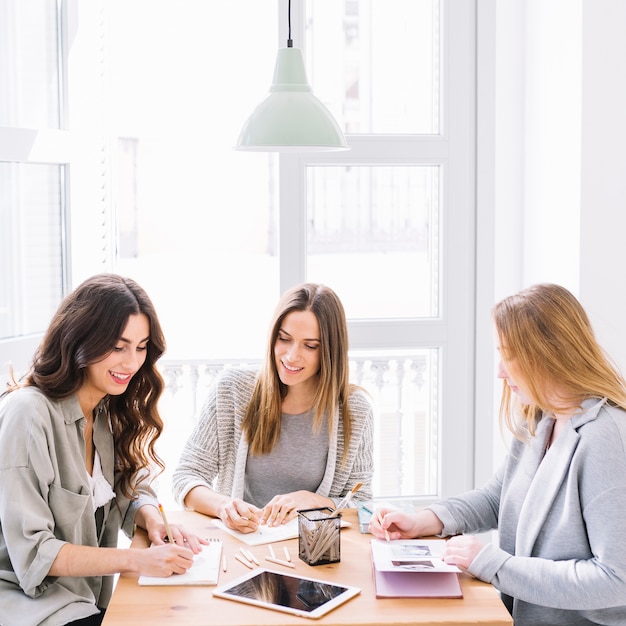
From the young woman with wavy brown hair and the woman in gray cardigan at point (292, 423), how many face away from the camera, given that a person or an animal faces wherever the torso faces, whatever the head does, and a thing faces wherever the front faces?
0

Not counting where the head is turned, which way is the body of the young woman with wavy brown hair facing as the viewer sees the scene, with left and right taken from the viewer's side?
facing the viewer and to the right of the viewer

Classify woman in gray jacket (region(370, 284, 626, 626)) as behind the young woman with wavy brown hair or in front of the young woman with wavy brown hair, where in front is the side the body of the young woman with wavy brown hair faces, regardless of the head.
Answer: in front

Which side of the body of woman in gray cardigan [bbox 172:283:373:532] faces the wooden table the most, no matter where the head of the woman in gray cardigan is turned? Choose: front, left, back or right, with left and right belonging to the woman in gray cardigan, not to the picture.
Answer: front

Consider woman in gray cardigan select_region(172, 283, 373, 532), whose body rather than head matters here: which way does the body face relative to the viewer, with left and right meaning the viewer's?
facing the viewer

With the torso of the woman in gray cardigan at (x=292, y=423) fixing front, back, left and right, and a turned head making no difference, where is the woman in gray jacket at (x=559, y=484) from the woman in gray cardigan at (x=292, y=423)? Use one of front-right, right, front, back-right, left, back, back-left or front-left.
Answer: front-left

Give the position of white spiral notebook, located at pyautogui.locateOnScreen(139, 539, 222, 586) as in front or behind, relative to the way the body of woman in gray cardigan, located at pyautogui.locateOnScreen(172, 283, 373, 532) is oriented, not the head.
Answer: in front

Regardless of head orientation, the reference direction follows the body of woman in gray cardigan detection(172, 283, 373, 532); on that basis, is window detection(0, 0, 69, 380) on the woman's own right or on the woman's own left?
on the woman's own right

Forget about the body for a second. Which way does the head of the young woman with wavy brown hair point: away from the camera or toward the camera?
toward the camera

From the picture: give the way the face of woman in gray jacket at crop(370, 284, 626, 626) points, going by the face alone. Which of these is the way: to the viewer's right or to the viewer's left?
to the viewer's left
